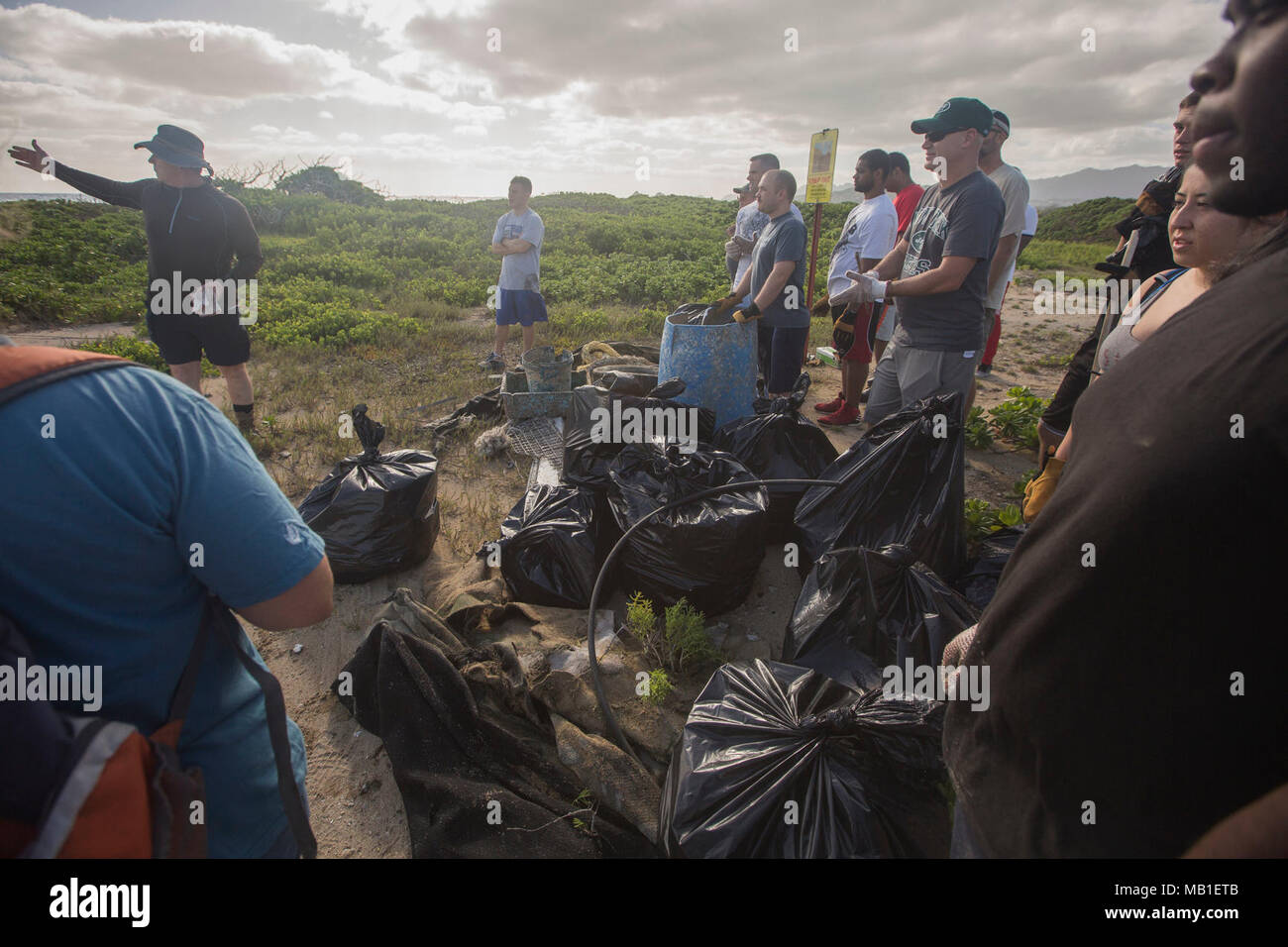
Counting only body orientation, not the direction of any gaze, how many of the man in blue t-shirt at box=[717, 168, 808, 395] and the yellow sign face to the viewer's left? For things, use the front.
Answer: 1

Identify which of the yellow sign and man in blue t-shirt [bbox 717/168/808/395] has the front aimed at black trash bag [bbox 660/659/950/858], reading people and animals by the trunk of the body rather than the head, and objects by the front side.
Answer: the yellow sign

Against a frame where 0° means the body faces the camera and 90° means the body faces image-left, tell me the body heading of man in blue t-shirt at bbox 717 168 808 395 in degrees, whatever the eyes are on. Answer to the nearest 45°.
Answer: approximately 90°

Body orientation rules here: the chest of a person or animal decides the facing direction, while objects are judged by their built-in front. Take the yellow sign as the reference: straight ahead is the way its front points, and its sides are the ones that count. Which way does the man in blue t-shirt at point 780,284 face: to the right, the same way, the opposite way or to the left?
to the right

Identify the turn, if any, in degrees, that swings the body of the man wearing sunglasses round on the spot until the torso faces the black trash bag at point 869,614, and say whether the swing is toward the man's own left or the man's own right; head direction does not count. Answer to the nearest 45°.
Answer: approximately 45° to the man's own left

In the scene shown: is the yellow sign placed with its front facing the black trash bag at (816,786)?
yes

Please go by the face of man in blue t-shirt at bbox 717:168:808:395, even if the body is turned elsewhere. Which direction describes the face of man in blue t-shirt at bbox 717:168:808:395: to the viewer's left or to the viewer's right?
to the viewer's left

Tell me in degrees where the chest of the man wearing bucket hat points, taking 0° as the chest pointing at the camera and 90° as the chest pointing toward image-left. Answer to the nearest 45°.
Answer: approximately 45°

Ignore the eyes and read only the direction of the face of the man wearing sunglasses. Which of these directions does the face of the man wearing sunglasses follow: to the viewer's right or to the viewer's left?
to the viewer's left

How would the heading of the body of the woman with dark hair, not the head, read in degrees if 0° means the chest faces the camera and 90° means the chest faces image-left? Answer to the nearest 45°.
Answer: approximately 45°
